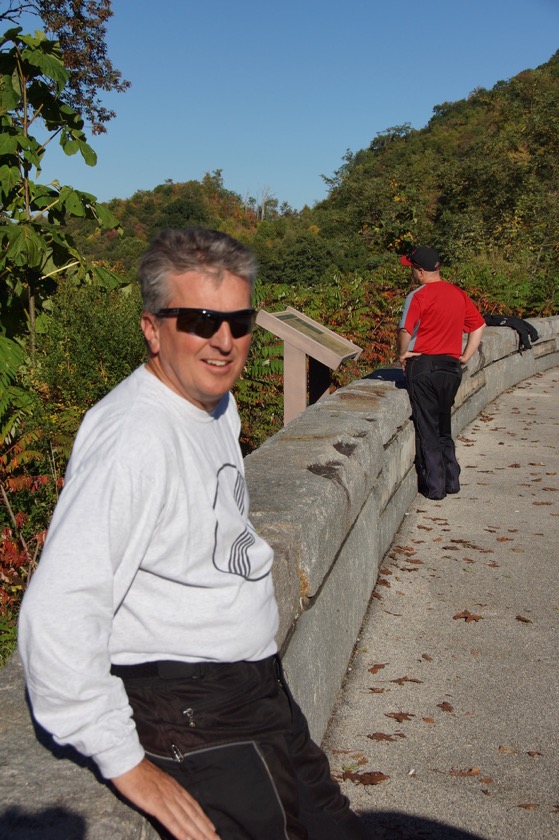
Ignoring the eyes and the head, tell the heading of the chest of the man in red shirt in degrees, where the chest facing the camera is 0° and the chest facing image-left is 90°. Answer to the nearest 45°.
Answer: approximately 135°

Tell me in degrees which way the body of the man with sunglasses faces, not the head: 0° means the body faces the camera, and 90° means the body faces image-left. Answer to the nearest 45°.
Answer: approximately 315°

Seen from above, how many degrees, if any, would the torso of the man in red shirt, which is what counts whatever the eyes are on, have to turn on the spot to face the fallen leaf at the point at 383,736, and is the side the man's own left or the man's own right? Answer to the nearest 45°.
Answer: approximately 135° to the man's own left

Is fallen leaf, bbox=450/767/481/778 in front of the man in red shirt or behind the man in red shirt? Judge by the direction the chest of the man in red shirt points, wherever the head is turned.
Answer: behind

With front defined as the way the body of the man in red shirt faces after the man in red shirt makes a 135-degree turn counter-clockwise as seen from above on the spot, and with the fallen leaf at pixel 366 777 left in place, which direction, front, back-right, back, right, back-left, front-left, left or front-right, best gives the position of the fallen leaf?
front

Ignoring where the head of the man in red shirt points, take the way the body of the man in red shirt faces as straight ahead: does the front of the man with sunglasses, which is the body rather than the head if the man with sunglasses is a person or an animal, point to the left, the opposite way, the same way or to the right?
the opposite way

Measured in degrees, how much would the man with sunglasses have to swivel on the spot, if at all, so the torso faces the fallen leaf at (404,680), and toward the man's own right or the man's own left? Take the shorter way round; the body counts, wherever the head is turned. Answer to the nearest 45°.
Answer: approximately 90° to the man's own left
